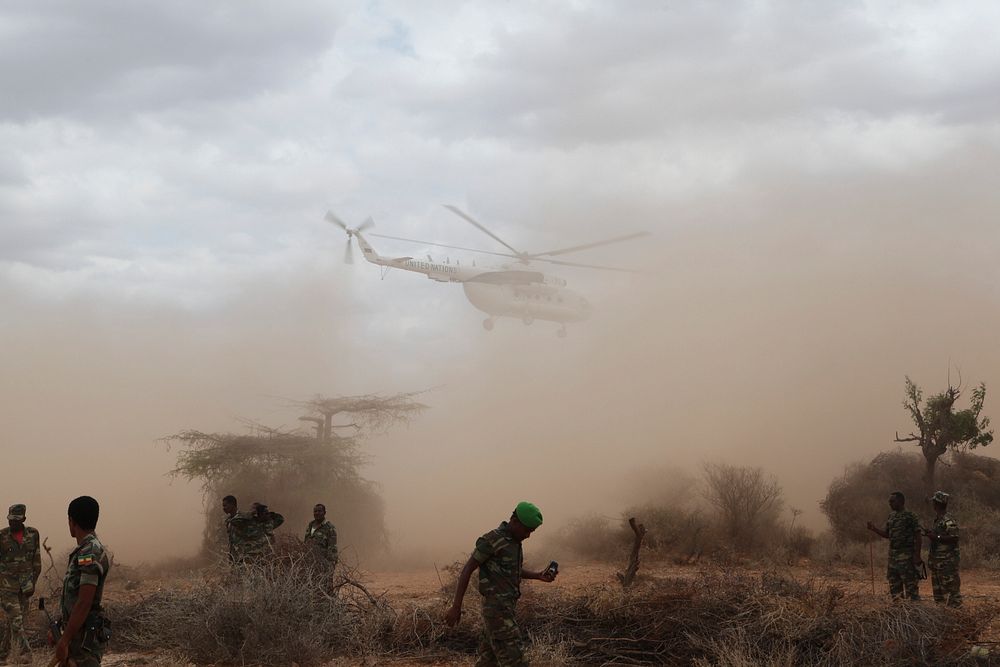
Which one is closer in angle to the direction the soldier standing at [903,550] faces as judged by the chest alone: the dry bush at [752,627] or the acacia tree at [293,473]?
the dry bush

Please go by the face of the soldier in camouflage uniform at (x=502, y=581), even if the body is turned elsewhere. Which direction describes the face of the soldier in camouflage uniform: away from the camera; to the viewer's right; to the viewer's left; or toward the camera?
to the viewer's right

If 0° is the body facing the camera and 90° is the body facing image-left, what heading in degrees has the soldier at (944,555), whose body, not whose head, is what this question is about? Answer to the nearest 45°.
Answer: approximately 45°

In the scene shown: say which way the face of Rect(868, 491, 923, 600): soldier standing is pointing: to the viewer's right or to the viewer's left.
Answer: to the viewer's left

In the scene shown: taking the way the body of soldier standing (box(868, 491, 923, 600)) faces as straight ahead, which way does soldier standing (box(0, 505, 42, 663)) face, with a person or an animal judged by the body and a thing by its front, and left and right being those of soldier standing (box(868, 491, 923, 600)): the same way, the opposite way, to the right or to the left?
to the left

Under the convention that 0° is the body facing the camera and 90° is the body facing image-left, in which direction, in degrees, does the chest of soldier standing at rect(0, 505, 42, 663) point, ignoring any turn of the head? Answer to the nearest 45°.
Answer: approximately 0°

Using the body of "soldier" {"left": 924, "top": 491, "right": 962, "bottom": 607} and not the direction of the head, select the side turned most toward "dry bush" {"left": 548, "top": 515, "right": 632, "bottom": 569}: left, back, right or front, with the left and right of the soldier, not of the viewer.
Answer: right

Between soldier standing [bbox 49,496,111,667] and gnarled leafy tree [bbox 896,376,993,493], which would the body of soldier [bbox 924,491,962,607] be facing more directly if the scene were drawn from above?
the soldier standing

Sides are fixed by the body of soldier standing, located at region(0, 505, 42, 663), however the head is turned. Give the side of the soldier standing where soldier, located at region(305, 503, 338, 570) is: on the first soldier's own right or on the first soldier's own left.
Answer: on the first soldier's own left

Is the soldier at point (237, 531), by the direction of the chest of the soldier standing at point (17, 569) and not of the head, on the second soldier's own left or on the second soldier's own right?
on the second soldier's own left
